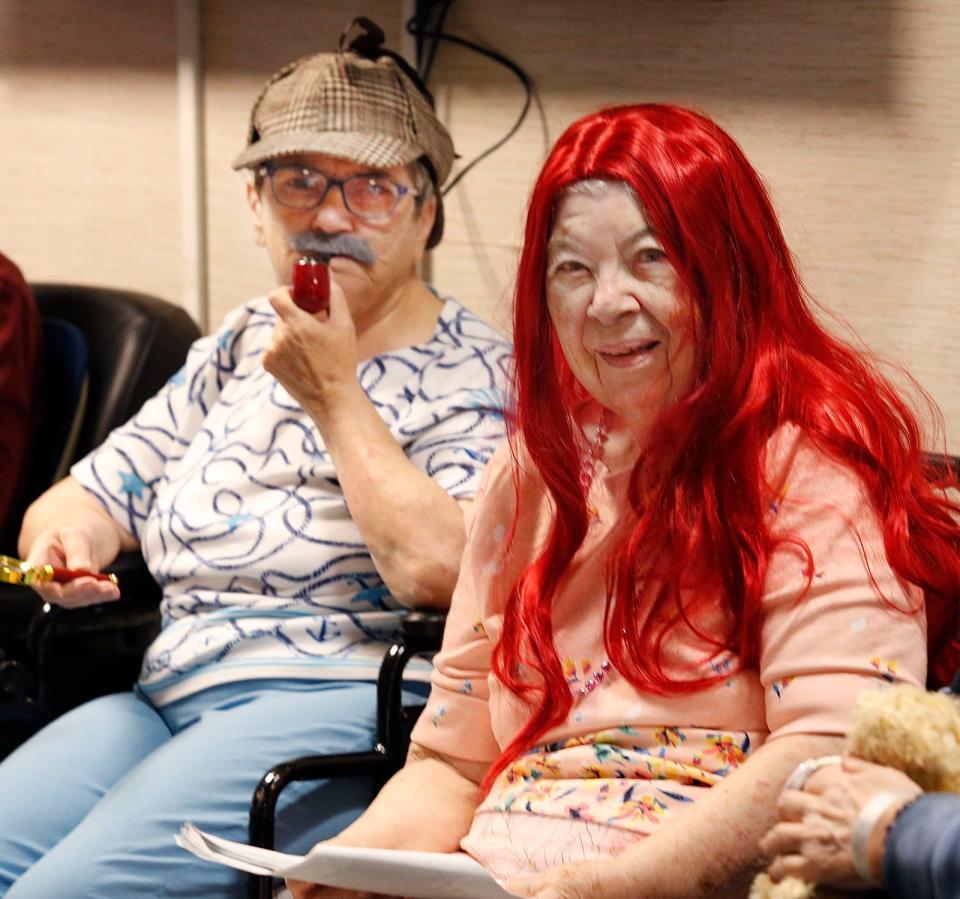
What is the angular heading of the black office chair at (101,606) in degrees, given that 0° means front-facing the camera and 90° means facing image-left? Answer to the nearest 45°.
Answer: approximately 45°

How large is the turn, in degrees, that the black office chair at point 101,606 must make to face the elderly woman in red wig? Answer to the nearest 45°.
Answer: approximately 90° to its left

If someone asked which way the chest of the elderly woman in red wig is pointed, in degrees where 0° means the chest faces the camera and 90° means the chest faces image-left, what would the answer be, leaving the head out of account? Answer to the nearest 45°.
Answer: approximately 45°

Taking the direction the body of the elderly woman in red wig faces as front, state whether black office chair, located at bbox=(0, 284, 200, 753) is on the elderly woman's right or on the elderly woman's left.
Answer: on the elderly woman's right

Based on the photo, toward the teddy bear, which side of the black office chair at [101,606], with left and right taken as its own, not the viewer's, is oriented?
left
